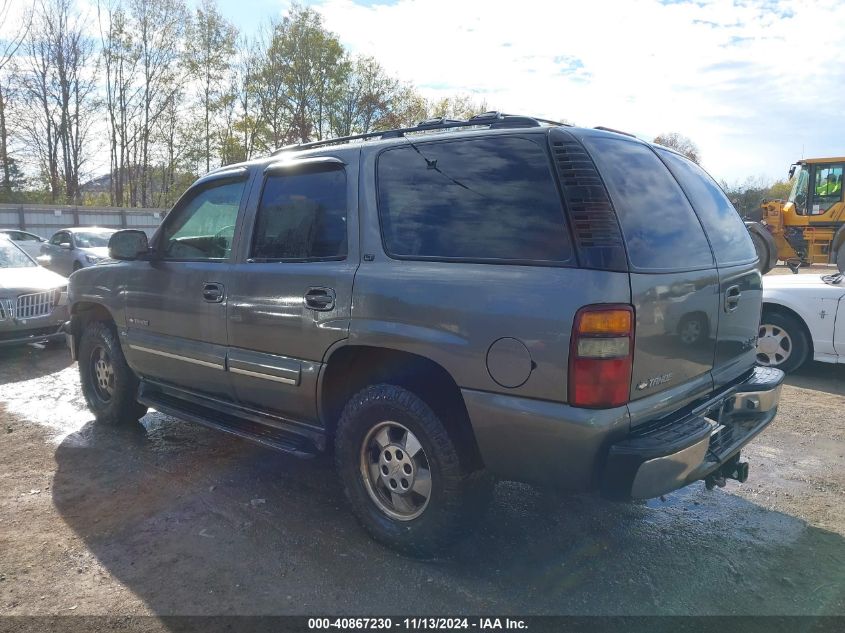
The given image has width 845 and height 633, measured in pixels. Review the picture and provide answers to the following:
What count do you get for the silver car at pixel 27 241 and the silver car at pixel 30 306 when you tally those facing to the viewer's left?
0

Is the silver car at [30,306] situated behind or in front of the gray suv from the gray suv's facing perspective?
in front

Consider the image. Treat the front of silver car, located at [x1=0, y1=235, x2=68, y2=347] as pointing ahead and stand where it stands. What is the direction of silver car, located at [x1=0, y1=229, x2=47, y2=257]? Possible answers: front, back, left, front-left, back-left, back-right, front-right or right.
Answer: back-left

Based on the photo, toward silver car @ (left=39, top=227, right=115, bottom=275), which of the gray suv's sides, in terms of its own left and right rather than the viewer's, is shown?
front

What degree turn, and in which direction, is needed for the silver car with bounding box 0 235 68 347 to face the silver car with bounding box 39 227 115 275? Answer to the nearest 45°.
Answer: approximately 135° to its left

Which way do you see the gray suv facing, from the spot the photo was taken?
facing away from the viewer and to the left of the viewer

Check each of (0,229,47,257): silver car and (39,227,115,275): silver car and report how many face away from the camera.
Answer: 0

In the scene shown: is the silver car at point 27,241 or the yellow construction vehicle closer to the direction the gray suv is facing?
the silver car
